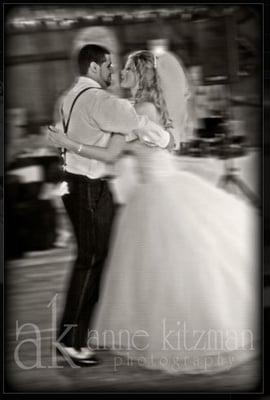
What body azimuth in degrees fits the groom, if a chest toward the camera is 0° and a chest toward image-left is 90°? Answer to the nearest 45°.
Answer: approximately 270°

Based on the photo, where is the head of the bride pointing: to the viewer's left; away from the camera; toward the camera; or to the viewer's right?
to the viewer's left

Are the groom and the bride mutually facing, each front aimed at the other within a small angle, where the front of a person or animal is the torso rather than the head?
yes

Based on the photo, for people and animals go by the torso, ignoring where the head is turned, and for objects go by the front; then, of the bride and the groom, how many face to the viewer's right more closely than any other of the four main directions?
1

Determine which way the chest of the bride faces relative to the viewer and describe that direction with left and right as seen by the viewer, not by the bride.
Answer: facing to the left of the viewer

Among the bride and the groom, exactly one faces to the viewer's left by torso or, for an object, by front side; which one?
the bride

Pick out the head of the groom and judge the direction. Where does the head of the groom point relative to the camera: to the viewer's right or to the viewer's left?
to the viewer's right

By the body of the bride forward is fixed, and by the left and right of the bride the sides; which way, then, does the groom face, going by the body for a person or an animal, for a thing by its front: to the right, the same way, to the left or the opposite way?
the opposite way
